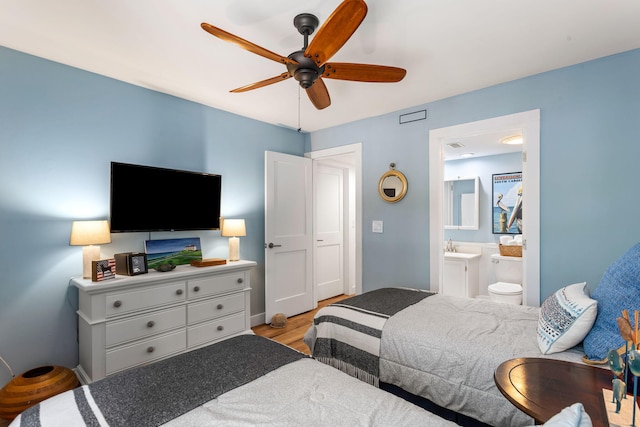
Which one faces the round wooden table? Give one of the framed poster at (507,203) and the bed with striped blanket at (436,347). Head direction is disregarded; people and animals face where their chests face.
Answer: the framed poster

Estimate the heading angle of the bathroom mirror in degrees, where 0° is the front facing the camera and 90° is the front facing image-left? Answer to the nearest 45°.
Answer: approximately 45°

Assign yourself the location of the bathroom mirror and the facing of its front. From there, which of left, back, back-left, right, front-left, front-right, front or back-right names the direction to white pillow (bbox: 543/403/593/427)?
front-left

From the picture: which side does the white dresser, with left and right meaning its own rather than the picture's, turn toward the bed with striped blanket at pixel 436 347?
front

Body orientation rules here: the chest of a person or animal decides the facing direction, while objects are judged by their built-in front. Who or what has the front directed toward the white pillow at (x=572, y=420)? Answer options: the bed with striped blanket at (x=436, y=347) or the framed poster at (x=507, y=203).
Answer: the framed poster

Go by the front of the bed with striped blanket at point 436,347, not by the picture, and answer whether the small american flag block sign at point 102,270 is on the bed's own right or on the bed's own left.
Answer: on the bed's own left

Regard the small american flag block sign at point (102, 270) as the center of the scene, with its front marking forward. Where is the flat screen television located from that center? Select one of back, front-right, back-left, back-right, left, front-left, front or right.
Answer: left

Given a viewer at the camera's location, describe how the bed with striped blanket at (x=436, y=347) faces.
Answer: facing away from the viewer and to the left of the viewer

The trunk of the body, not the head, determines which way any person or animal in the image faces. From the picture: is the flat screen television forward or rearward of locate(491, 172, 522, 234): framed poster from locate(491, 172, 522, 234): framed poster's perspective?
forward

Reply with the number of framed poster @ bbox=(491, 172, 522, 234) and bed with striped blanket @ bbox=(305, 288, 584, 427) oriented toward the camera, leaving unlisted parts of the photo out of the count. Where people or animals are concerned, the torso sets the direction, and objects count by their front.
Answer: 1

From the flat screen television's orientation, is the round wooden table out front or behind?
out front

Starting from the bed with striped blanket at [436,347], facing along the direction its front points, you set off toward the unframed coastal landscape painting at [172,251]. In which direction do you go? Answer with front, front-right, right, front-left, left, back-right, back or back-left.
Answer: front-left
